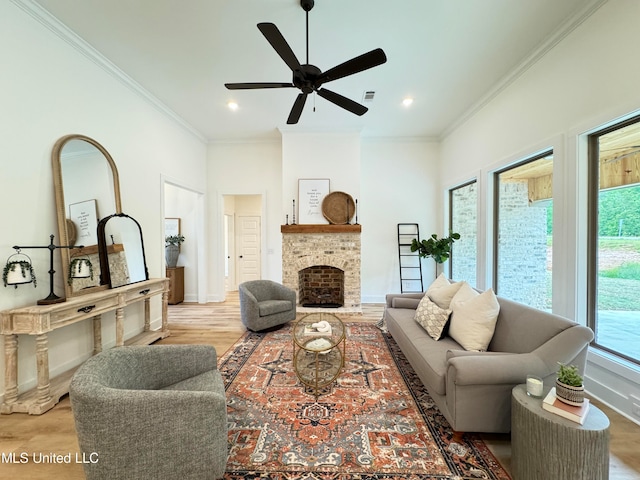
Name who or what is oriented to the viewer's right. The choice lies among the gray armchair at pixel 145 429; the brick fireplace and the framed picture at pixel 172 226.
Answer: the gray armchair

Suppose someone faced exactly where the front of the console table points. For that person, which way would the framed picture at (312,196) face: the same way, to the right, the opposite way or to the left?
to the right

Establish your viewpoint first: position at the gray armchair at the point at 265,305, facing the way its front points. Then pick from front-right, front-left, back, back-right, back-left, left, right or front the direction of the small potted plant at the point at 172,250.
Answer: back

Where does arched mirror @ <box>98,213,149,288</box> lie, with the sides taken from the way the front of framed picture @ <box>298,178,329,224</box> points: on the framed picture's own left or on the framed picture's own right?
on the framed picture's own right

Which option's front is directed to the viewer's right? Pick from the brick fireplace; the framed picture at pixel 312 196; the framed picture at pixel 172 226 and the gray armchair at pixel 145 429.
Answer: the gray armchair

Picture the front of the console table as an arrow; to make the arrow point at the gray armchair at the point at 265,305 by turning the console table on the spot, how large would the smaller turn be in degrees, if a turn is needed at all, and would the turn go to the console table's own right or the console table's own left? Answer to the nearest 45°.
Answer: approximately 45° to the console table's own left

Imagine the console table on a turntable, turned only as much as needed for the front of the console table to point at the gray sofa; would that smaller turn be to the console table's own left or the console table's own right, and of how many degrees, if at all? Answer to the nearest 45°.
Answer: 0° — it already faces it
